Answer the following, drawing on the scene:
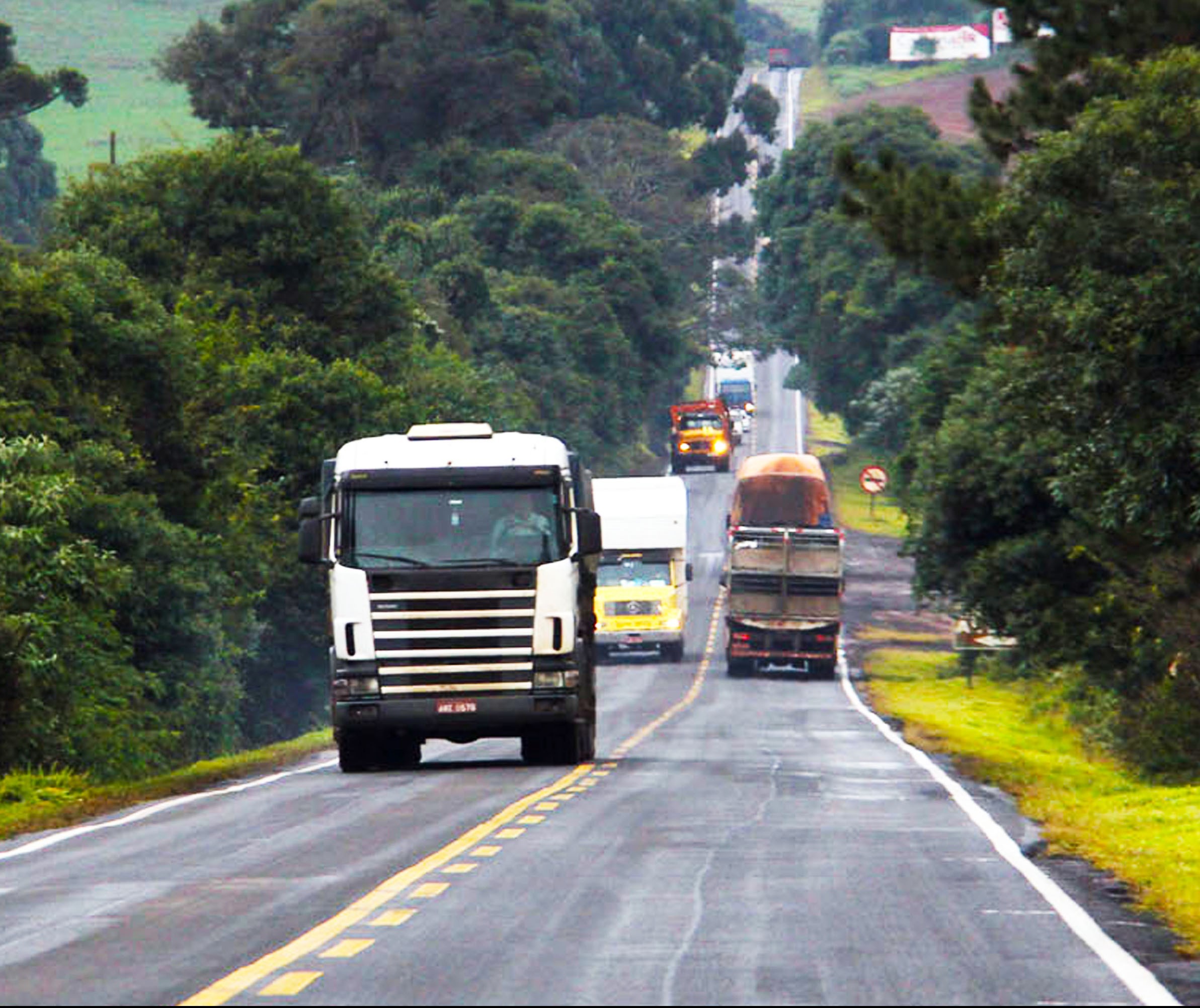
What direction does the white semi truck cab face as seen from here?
toward the camera

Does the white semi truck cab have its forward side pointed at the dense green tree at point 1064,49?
no
